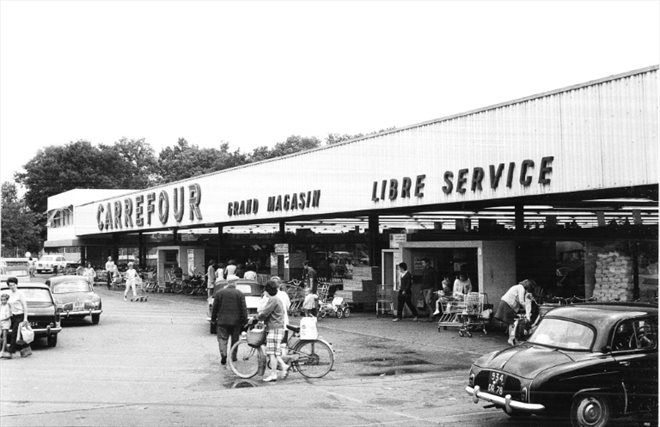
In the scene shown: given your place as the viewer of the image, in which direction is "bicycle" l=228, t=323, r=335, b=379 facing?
facing to the left of the viewer

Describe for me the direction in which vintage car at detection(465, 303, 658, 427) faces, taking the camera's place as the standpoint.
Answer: facing away from the viewer and to the right of the viewer

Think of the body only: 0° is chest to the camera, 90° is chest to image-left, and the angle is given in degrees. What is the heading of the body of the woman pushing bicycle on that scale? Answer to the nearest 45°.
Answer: approximately 90°

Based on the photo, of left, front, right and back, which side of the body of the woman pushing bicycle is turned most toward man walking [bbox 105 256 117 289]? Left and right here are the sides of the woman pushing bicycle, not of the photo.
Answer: right
